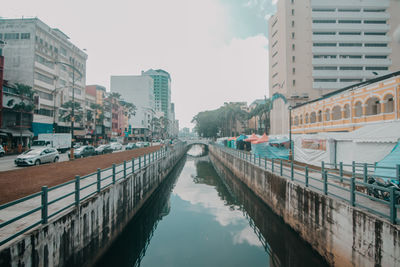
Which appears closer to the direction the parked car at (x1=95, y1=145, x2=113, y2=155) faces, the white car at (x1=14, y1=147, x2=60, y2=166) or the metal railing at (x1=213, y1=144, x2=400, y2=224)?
the white car

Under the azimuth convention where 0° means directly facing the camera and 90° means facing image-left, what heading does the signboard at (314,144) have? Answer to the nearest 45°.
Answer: approximately 45°

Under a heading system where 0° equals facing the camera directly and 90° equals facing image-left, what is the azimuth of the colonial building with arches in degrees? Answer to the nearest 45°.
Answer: approximately 45°

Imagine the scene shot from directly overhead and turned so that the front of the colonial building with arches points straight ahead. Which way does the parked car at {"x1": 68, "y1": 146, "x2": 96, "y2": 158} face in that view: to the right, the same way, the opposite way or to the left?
to the left

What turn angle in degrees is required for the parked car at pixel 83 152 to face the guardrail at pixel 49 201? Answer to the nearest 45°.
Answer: approximately 45° to its left

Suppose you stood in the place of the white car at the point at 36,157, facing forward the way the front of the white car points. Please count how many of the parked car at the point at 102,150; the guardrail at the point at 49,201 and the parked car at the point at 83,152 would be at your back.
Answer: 2

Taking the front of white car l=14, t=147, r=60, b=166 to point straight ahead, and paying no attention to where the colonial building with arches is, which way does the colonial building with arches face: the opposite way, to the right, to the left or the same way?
to the right

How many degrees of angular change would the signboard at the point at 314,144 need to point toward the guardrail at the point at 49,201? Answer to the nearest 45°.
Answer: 0° — it already faces it

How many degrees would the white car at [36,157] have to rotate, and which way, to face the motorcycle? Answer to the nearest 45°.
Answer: approximately 90° to its left

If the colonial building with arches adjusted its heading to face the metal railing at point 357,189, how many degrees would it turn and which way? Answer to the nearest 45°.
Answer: approximately 45° to its left

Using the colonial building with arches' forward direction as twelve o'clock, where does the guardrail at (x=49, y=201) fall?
The guardrail is roughly at 11 o'clock from the colonial building with arches.

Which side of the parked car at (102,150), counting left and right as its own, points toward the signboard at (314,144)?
left
